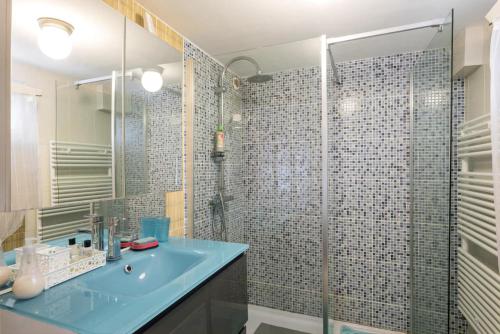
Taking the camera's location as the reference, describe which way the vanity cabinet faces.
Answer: facing the viewer and to the right of the viewer

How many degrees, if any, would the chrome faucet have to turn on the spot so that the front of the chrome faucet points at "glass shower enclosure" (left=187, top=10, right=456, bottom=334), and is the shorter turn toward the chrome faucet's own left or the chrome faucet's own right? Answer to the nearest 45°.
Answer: approximately 45° to the chrome faucet's own left

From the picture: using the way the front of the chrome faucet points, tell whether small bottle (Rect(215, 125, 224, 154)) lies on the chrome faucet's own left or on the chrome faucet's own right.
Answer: on the chrome faucet's own left

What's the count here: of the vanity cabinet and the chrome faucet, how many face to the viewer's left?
0
